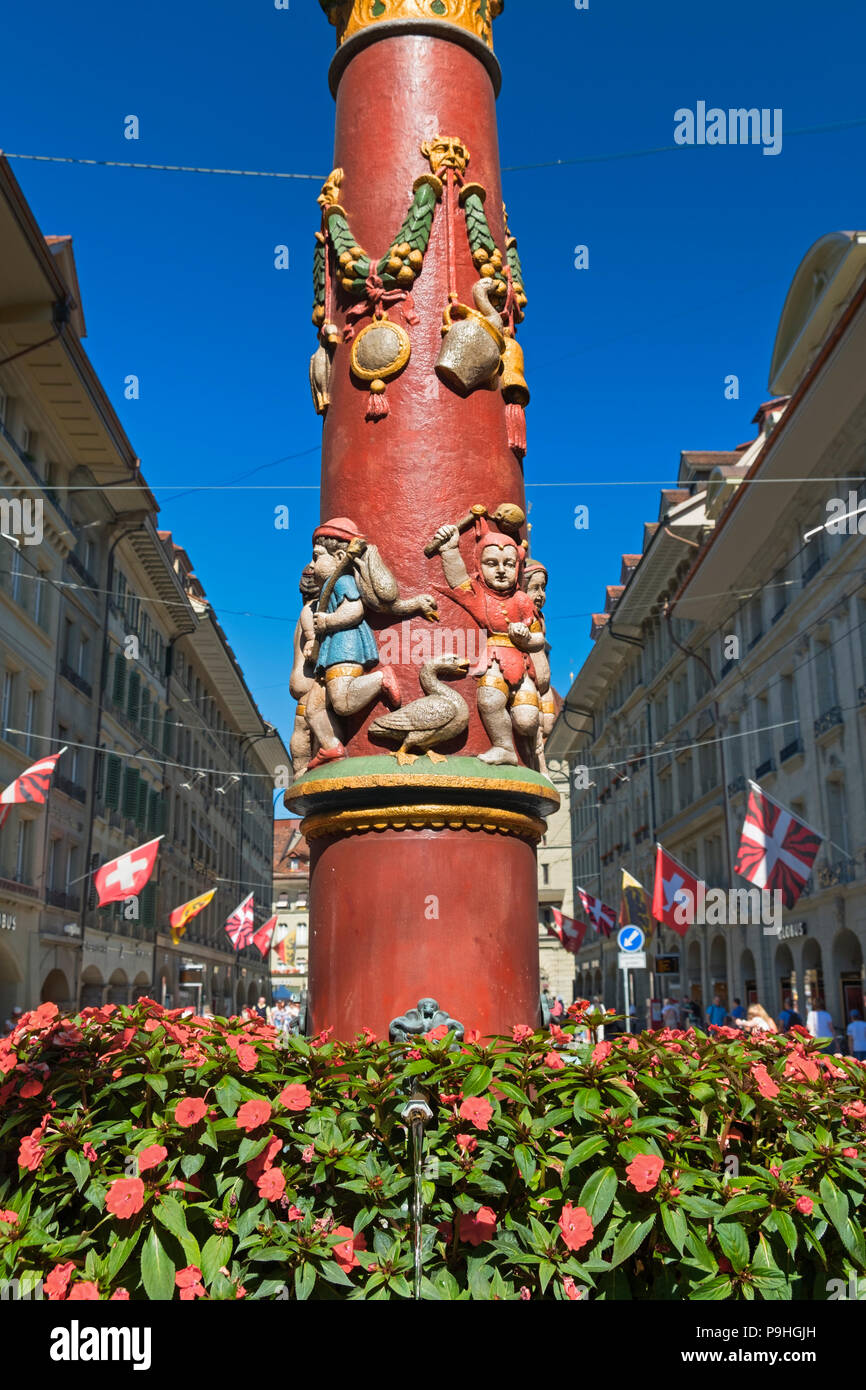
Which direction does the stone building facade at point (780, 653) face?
to the viewer's left

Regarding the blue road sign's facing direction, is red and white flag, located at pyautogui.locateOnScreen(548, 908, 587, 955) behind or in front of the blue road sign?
behind

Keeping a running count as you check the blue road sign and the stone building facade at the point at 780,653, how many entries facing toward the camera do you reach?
1

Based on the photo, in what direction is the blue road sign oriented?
toward the camera

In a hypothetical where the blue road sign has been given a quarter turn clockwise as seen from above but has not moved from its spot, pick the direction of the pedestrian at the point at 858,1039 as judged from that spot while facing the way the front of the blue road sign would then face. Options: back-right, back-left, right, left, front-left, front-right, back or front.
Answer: back

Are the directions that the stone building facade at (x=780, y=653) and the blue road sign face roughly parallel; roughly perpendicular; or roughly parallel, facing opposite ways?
roughly perpendicular

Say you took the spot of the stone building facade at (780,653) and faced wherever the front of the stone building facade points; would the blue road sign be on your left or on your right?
on your left

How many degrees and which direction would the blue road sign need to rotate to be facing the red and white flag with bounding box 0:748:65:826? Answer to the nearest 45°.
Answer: approximately 90° to its right

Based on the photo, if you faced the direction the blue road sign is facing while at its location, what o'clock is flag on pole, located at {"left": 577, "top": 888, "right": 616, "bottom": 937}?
The flag on pole is roughly at 6 o'clock from the blue road sign.

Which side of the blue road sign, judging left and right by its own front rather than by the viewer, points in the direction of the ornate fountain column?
front
